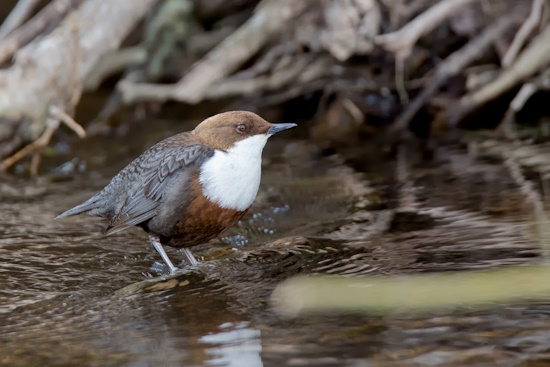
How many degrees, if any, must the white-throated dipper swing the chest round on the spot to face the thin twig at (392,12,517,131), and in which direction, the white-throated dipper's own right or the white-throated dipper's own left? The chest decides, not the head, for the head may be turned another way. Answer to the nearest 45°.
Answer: approximately 45° to the white-throated dipper's own left

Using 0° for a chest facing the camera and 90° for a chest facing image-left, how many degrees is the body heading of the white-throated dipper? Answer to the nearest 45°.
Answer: approximately 270°

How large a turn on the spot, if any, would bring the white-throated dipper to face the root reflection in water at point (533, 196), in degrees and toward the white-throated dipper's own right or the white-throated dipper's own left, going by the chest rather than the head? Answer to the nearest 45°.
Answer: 0° — it already faces it

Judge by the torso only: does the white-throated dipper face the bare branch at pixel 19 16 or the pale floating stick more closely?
the pale floating stick

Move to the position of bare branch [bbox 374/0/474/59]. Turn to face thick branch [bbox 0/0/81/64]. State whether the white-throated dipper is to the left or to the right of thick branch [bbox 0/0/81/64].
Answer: left

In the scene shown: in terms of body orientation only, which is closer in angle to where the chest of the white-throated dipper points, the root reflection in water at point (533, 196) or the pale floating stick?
the root reflection in water

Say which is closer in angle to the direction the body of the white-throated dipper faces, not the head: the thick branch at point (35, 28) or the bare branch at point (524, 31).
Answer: the bare branch

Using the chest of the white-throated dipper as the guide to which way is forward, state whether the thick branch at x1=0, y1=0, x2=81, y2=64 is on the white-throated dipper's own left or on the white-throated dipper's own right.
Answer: on the white-throated dipper's own left

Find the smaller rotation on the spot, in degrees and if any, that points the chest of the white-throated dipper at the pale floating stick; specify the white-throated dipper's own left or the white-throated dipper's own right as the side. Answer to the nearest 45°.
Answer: approximately 45° to the white-throated dipper's own right
